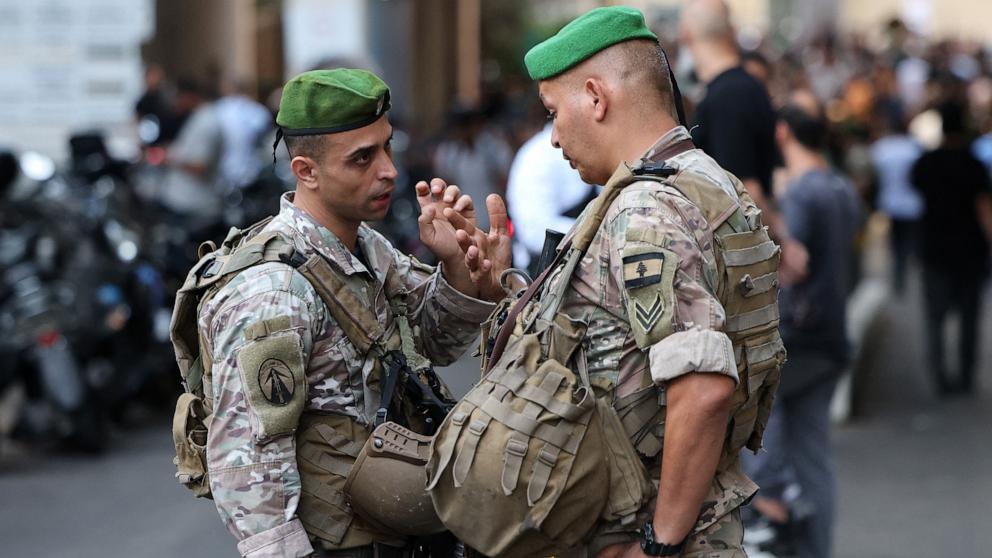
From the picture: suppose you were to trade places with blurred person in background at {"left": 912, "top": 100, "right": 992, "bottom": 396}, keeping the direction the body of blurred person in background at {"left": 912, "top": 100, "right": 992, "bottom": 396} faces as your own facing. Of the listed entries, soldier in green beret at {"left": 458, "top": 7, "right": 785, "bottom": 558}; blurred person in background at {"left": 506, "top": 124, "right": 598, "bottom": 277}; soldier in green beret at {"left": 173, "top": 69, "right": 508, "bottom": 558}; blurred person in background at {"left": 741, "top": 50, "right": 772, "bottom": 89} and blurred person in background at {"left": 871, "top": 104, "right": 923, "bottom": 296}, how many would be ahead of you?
2

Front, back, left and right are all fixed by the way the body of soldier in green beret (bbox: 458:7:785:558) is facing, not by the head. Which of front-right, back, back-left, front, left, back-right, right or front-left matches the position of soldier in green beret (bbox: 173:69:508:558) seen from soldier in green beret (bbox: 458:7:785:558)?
front

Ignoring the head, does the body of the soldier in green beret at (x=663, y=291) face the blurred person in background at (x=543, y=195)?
no

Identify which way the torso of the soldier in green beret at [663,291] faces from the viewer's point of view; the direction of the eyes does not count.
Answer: to the viewer's left

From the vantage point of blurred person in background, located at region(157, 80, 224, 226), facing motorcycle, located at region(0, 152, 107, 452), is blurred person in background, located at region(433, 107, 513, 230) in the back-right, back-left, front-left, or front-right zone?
back-left

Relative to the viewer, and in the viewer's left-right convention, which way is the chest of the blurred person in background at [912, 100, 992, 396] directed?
facing away from the viewer

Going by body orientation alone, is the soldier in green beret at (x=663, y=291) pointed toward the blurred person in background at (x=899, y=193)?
no

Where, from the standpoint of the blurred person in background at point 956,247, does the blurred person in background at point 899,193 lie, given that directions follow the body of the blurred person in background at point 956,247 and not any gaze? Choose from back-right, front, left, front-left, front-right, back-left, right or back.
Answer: front

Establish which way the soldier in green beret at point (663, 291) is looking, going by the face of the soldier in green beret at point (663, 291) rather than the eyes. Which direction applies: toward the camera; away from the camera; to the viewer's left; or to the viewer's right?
to the viewer's left

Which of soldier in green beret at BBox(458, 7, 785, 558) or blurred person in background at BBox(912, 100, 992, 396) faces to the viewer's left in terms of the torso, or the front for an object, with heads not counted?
the soldier in green beret

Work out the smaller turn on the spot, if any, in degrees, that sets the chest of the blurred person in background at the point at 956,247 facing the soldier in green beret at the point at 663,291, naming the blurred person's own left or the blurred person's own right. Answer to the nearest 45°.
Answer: approximately 180°

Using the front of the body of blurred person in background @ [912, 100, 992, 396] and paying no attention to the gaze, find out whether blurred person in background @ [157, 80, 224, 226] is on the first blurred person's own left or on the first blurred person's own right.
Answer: on the first blurred person's own left

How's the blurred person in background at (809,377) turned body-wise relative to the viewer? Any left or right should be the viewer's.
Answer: facing away from the viewer and to the left of the viewer

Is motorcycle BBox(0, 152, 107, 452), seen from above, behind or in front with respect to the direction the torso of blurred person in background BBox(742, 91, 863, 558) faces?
in front

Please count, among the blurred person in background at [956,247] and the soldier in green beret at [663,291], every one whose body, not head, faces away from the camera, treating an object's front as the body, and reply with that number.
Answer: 1
